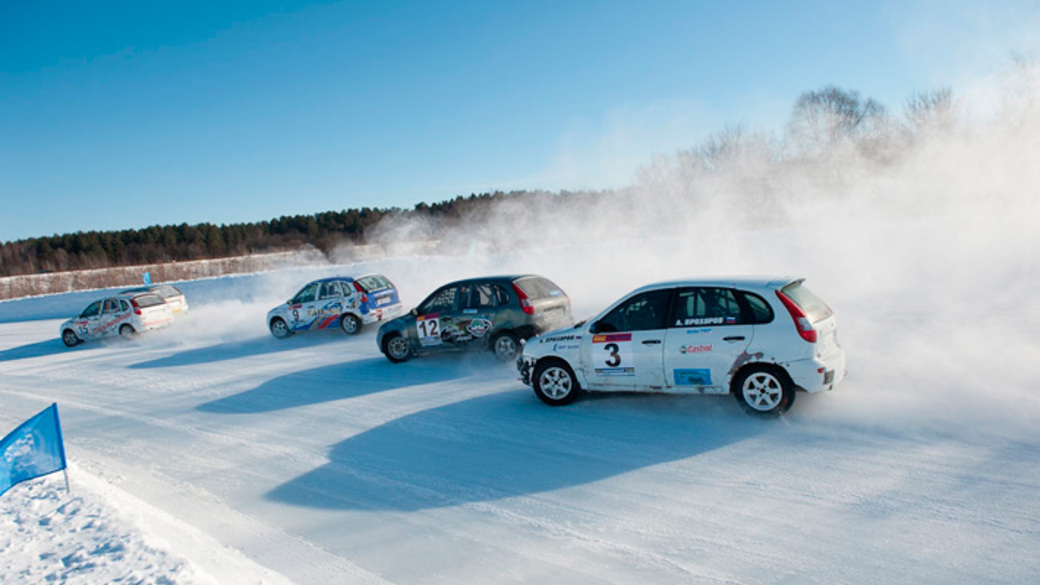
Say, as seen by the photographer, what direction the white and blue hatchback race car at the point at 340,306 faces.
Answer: facing away from the viewer and to the left of the viewer

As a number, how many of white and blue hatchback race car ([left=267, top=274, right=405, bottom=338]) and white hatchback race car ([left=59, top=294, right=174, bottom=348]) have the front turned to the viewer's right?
0

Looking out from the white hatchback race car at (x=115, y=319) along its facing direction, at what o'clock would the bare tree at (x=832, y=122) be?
The bare tree is roughly at 5 o'clock from the white hatchback race car.

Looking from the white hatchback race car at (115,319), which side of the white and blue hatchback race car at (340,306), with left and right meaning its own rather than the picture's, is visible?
front

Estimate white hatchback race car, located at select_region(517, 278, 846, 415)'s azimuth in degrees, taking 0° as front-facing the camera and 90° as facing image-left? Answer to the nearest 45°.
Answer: approximately 90°

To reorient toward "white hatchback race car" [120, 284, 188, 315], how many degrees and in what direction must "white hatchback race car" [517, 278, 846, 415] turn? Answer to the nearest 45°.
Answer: approximately 45° to its right

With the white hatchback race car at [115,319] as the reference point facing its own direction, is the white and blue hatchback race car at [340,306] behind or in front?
behind

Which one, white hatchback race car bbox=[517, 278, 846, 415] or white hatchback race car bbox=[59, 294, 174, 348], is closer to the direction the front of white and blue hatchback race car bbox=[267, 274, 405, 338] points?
the white hatchback race car bbox=[59, 294, 174, 348]

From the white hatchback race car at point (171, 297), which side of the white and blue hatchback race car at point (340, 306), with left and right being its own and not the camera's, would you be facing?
front
